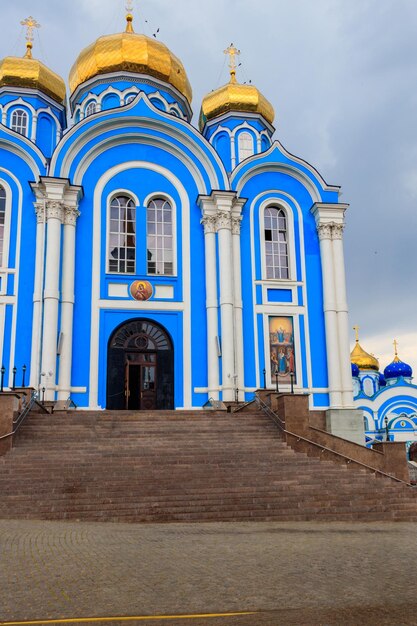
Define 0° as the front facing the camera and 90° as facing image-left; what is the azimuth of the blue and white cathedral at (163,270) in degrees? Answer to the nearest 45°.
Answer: approximately 0°
